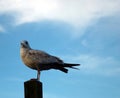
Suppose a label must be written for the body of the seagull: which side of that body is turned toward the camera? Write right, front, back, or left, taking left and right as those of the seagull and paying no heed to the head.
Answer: left
